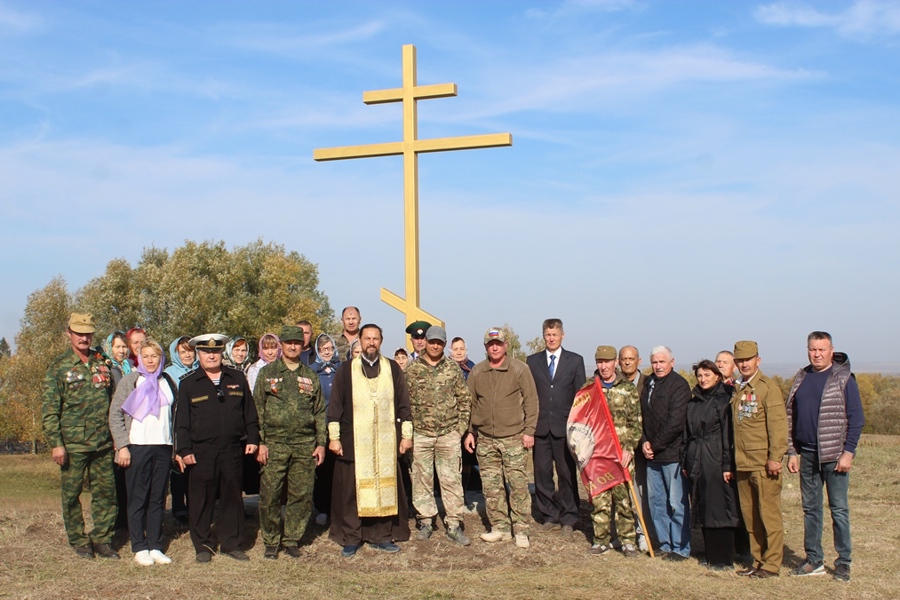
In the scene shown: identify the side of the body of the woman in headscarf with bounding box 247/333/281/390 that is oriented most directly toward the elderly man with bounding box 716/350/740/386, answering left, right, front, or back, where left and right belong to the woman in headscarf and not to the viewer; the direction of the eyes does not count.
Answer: left

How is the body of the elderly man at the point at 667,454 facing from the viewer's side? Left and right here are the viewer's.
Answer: facing the viewer and to the left of the viewer

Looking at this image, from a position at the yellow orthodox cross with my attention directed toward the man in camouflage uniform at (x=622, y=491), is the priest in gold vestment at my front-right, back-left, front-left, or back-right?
front-right

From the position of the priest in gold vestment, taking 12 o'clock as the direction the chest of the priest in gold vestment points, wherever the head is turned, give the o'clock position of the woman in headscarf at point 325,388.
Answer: The woman in headscarf is roughly at 5 o'clock from the priest in gold vestment.

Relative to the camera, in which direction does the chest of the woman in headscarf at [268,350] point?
toward the camera

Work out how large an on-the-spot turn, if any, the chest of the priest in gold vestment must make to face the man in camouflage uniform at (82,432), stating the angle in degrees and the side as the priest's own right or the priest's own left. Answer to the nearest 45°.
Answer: approximately 90° to the priest's own right

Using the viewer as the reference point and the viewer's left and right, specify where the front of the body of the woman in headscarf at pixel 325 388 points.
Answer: facing the viewer

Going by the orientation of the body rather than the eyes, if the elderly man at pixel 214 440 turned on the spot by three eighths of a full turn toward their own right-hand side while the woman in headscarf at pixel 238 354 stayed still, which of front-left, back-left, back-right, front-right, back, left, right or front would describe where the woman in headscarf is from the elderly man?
front-right

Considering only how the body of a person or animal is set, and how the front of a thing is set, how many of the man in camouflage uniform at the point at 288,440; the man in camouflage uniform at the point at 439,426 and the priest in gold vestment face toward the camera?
3

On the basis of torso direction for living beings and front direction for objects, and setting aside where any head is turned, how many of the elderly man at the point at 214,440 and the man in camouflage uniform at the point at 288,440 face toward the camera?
2

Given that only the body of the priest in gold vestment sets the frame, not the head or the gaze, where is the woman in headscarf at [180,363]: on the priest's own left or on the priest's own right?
on the priest's own right

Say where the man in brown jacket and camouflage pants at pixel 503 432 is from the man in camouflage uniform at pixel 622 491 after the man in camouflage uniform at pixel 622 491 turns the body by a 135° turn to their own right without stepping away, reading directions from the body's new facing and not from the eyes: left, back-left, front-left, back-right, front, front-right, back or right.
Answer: front-left

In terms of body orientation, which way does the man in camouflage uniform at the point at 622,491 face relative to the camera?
toward the camera

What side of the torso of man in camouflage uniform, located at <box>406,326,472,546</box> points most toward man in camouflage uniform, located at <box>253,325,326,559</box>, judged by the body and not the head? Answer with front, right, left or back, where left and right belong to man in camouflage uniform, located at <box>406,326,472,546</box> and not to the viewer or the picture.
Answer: right

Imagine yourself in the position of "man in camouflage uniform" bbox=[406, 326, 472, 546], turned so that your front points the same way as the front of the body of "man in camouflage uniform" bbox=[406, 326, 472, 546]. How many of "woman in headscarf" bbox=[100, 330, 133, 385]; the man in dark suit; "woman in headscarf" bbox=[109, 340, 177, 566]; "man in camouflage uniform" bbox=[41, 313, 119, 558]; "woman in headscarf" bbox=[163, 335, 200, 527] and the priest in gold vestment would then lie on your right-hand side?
5
